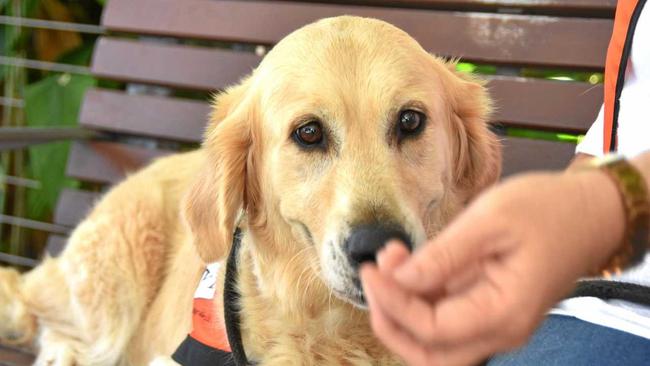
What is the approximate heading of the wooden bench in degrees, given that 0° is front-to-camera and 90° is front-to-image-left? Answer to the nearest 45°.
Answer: approximately 0°

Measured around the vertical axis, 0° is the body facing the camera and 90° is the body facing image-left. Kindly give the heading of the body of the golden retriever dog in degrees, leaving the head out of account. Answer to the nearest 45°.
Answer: approximately 315°
